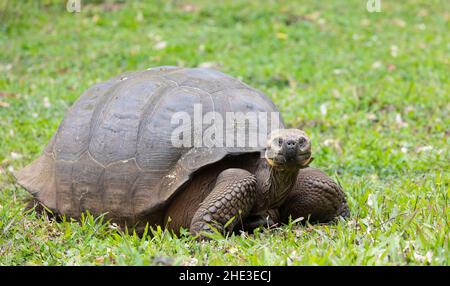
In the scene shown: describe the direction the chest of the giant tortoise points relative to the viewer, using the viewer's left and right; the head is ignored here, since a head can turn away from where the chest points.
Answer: facing the viewer and to the right of the viewer
